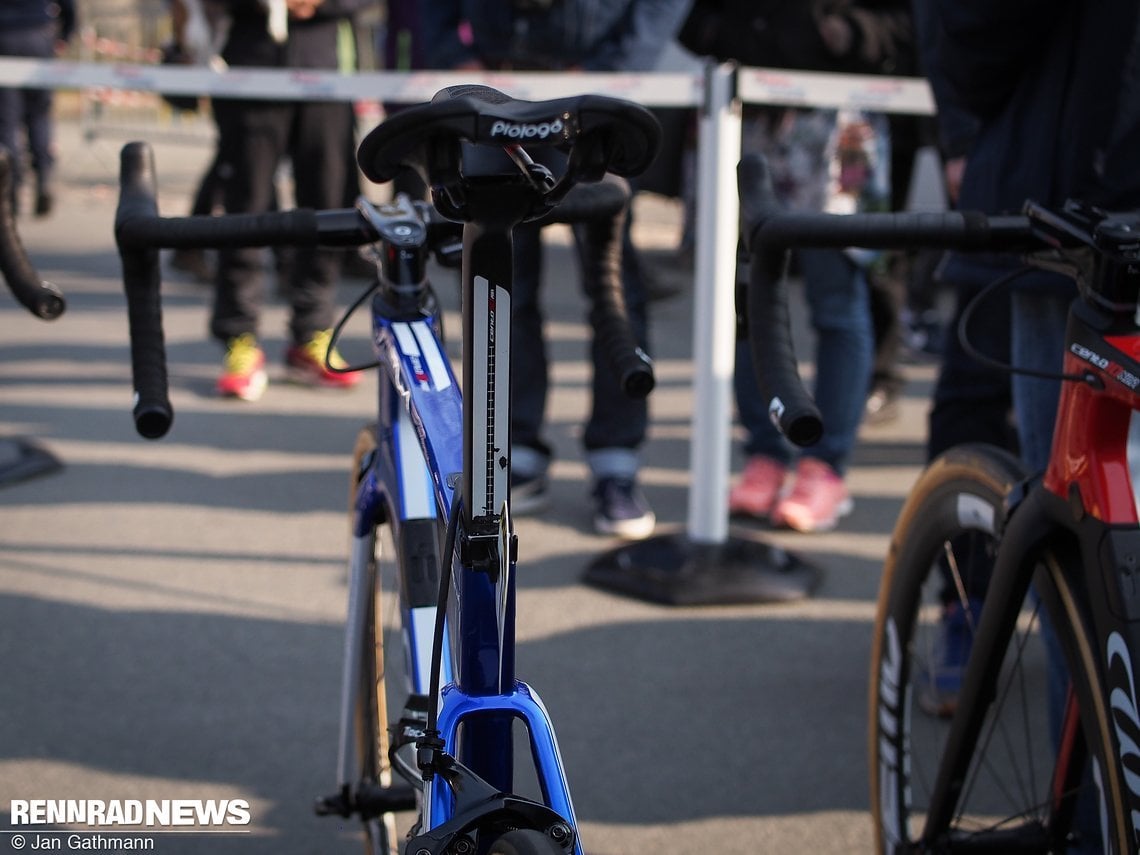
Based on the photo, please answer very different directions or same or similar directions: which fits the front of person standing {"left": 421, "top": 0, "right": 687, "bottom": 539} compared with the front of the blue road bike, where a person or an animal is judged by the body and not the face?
very different directions

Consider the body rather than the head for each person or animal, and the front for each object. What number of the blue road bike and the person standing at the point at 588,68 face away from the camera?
1

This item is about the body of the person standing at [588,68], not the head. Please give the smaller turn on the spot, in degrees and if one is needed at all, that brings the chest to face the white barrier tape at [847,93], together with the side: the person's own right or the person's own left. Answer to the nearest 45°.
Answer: approximately 45° to the person's own left

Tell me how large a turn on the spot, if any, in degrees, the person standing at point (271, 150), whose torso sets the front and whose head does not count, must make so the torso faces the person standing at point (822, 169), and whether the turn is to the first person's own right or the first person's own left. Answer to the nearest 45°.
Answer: approximately 45° to the first person's own left

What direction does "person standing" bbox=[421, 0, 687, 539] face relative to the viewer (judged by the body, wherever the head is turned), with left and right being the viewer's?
facing the viewer

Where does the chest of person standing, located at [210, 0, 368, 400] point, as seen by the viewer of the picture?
toward the camera

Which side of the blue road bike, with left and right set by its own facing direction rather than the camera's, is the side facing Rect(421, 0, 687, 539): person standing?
front

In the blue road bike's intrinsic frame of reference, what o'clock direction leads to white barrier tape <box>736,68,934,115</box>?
The white barrier tape is roughly at 1 o'clock from the blue road bike.

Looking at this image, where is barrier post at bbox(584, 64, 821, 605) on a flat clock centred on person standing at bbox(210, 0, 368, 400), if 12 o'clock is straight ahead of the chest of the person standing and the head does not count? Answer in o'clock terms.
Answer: The barrier post is roughly at 11 o'clock from the person standing.

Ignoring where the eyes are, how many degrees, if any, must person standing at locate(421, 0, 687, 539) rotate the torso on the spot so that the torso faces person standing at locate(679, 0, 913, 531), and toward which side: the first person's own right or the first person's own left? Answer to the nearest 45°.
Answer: approximately 90° to the first person's own left

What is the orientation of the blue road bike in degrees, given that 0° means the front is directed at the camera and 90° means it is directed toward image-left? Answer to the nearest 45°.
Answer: approximately 180°

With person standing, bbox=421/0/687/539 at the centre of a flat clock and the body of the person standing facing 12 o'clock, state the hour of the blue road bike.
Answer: The blue road bike is roughly at 12 o'clock from the person standing.

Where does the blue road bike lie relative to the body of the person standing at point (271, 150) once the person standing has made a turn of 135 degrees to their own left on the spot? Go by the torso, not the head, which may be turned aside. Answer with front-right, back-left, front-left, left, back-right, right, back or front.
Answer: back-right
